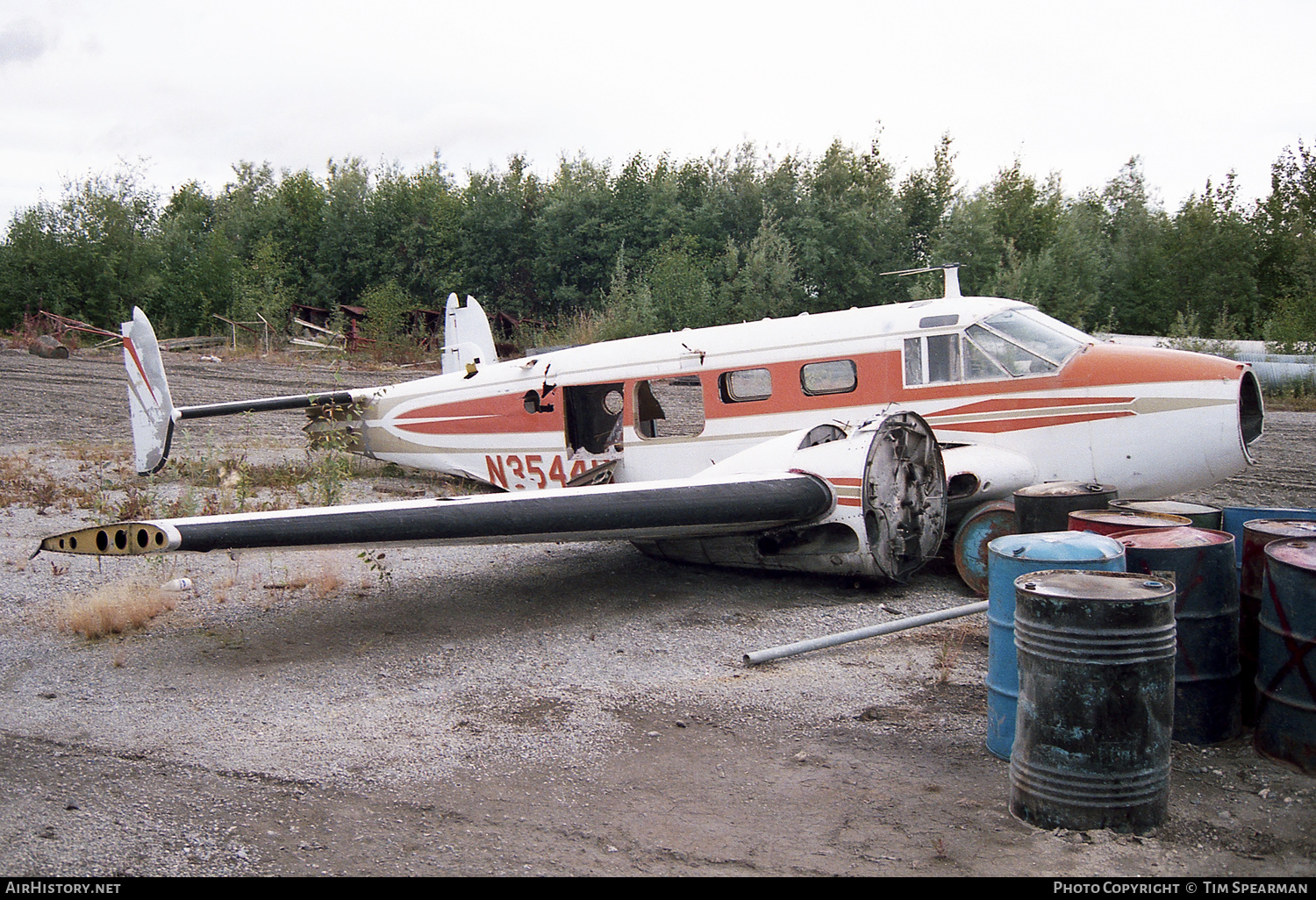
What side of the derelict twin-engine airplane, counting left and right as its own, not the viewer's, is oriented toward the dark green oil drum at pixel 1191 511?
front

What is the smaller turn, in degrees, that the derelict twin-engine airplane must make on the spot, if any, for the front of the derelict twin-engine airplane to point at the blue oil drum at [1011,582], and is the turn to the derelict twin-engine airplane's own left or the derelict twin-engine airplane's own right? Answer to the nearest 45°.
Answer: approximately 45° to the derelict twin-engine airplane's own right

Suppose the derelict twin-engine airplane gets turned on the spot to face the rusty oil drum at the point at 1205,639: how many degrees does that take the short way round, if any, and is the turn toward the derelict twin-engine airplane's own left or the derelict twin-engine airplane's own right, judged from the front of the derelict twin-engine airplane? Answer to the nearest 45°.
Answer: approximately 45° to the derelict twin-engine airplane's own right

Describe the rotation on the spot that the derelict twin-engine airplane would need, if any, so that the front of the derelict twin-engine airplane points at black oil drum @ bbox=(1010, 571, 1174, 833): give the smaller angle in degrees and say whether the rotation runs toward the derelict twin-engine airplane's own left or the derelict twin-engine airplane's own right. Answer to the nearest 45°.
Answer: approximately 45° to the derelict twin-engine airplane's own right

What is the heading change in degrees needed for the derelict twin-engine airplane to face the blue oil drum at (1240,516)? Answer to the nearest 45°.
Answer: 0° — it already faces it

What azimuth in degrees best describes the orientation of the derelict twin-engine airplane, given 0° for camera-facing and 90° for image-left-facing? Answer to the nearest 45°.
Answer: approximately 315°

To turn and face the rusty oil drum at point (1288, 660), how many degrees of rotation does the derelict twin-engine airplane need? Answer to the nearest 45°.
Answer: approximately 45° to its right
